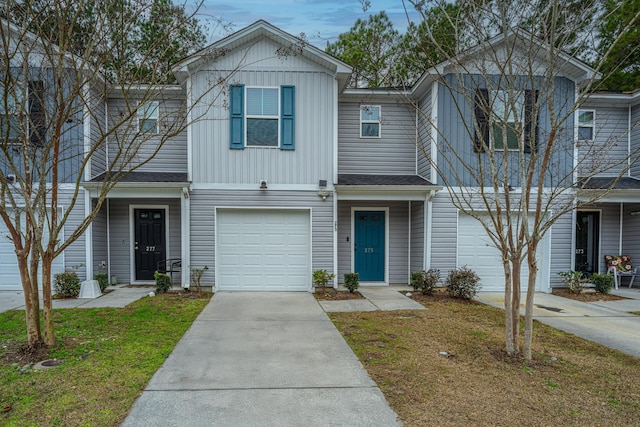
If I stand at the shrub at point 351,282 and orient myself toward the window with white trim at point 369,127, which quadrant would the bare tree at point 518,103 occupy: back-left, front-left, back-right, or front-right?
back-right

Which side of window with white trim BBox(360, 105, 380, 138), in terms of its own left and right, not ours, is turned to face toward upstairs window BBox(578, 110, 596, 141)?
left

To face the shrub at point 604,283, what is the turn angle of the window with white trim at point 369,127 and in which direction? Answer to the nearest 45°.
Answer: approximately 90° to its left

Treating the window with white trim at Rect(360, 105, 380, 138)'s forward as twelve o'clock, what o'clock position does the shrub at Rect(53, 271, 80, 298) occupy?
The shrub is roughly at 2 o'clock from the window with white trim.

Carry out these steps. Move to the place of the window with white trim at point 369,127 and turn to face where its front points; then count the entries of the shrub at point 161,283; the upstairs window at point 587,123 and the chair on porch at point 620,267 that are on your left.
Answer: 2

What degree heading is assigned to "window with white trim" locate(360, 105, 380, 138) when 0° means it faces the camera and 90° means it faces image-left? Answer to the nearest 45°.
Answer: approximately 0°

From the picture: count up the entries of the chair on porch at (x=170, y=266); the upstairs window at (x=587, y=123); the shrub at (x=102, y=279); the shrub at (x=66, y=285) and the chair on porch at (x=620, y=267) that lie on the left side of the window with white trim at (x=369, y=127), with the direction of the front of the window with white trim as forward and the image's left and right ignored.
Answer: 2
